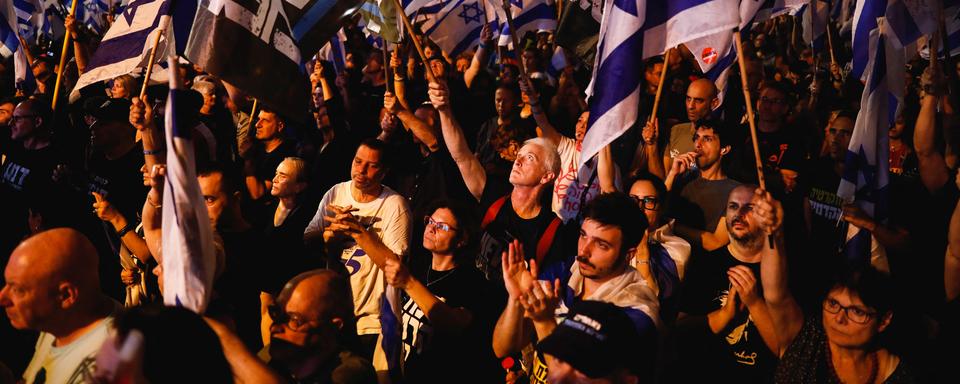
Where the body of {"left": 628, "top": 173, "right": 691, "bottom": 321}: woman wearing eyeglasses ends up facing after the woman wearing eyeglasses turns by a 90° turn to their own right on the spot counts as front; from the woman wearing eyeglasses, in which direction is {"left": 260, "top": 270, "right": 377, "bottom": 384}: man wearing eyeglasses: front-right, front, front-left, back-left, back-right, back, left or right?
left

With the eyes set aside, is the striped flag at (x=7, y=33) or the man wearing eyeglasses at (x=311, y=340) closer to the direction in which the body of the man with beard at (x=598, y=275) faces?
the man wearing eyeglasses

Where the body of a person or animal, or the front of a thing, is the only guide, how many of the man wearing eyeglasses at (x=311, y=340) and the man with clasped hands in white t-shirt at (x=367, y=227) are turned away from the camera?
0

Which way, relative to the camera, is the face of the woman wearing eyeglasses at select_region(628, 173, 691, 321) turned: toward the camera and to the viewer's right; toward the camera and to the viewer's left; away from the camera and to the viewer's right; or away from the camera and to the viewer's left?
toward the camera and to the viewer's left

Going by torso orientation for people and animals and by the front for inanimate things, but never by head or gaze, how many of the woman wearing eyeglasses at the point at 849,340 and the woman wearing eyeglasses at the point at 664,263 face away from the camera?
0

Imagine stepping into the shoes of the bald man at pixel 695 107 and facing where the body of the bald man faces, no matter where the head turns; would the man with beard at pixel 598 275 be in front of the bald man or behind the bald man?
in front

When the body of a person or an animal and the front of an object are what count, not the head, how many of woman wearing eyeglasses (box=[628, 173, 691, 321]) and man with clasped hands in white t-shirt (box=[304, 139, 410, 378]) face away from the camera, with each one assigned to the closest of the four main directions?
0

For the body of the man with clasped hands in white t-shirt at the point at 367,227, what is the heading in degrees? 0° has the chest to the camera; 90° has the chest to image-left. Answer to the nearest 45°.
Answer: approximately 45°

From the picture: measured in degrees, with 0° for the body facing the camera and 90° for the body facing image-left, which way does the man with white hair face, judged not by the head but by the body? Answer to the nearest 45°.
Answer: approximately 45°

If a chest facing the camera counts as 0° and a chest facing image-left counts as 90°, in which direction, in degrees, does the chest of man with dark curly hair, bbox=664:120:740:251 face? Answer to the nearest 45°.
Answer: approximately 45°

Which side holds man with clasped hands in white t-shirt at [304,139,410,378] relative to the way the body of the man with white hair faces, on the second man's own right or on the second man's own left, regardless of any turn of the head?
on the second man's own right

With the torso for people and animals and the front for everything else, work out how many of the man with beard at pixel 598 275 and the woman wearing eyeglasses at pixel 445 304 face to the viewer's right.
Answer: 0

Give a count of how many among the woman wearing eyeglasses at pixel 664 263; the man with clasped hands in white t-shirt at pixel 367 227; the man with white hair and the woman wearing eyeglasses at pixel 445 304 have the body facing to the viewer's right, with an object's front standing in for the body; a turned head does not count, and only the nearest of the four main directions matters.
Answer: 0

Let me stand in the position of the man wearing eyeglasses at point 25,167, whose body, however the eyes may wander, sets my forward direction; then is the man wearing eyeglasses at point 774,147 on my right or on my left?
on my left

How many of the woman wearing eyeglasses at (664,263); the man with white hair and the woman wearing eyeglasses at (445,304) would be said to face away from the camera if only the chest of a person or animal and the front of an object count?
0

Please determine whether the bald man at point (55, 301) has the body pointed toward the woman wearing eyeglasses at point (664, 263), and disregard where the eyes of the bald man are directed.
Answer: no

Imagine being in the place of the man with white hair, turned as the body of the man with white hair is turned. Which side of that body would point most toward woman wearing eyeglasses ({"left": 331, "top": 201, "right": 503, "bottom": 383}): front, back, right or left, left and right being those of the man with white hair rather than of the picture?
front
